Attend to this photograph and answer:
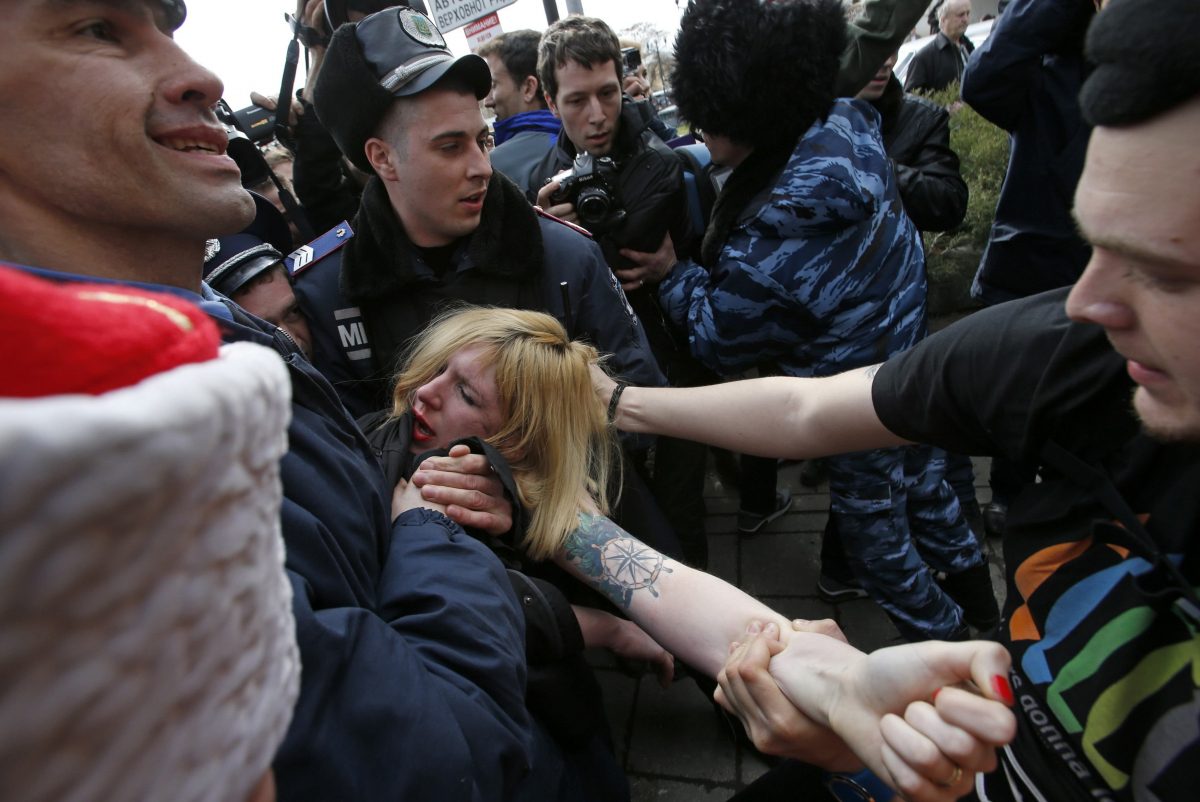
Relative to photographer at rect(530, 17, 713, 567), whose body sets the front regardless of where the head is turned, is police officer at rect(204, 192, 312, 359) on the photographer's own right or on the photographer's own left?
on the photographer's own right

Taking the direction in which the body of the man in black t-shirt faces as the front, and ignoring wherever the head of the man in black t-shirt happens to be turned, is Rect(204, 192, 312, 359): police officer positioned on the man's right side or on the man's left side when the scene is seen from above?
on the man's right side

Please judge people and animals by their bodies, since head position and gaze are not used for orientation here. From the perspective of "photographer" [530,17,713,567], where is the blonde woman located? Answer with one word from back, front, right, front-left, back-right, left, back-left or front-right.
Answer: front

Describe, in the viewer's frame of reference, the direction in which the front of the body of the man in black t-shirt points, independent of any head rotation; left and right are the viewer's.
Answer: facing the viewer and to the left of the viewer

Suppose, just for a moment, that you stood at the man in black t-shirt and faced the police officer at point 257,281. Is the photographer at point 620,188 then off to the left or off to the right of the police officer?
right

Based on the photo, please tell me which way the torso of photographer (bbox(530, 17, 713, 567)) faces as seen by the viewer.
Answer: toward the camera

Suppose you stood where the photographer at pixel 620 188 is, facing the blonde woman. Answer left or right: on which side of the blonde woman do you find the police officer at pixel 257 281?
right

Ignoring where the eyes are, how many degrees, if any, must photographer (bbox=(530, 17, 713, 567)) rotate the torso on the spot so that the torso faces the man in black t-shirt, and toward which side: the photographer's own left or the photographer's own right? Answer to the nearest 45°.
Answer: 0° — they already face them
